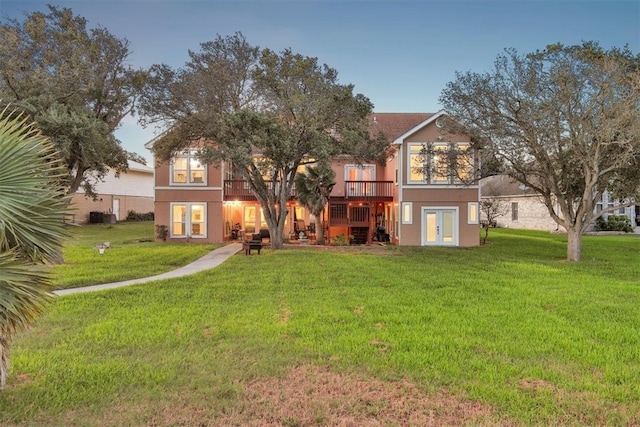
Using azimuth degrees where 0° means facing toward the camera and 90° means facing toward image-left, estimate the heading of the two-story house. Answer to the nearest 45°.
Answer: approximately 0°

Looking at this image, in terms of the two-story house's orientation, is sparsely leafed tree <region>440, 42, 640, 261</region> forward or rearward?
forward

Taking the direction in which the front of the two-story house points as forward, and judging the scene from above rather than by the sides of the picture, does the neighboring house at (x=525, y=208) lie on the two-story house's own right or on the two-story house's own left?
on the two-story house's own left

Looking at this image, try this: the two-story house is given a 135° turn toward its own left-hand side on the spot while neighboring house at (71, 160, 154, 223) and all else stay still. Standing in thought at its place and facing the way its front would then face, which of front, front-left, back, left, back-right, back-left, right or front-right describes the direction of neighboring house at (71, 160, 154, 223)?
left

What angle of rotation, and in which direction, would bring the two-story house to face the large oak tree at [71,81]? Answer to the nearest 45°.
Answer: approximately 45° to its right

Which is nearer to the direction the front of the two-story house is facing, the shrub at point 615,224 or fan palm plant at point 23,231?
the fan palm plant

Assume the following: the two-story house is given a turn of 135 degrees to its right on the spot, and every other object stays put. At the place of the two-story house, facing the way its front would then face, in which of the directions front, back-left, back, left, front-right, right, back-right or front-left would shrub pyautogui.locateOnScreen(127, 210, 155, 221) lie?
front
